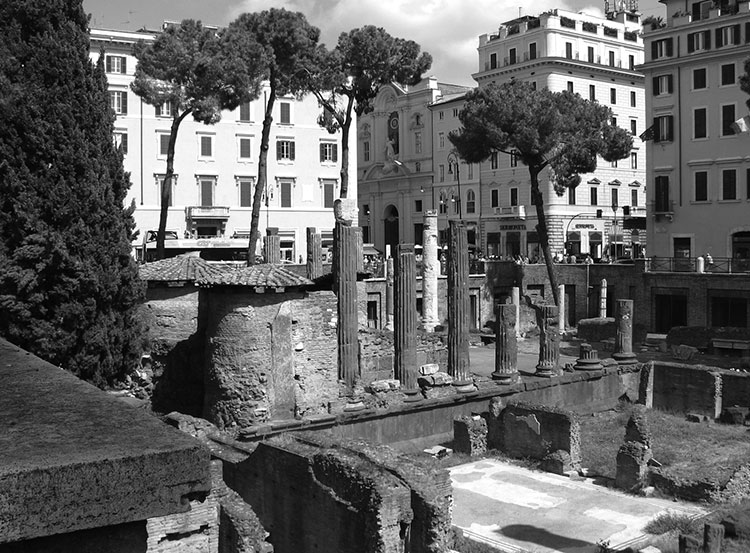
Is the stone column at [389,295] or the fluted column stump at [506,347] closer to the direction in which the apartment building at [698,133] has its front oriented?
the fluted column stump

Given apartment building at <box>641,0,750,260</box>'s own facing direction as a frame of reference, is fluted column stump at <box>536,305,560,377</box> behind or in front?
in front

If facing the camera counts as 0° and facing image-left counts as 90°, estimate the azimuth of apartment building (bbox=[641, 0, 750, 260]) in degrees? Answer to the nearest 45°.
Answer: approximately 0°

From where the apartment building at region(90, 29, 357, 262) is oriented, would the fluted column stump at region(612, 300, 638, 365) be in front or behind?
in front

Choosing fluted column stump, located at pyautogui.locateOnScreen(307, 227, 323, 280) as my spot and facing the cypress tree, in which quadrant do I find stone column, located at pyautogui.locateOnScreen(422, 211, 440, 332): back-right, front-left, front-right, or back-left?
back-left

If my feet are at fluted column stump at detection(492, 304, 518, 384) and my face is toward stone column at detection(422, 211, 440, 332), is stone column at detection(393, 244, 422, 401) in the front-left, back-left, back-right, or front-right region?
back-left

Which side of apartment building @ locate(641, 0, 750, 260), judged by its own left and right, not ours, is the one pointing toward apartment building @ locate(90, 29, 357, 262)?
right

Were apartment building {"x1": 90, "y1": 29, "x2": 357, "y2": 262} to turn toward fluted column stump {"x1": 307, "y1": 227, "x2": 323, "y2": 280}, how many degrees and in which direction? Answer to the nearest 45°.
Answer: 0° — it already faces it

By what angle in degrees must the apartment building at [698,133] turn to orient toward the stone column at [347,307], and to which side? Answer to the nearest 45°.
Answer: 0° — it already faces it

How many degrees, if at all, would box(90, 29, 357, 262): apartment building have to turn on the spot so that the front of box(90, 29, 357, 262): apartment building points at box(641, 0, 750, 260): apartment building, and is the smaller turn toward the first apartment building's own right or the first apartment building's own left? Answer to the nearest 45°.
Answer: approximately 45° to the first apartment building's own left

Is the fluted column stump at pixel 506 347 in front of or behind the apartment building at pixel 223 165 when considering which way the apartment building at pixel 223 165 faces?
in front

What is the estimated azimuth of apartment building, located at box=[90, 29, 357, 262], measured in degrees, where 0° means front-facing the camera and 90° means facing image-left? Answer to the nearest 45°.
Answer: approximately 0°

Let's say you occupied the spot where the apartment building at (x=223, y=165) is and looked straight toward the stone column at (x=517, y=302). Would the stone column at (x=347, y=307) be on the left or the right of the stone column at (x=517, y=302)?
right

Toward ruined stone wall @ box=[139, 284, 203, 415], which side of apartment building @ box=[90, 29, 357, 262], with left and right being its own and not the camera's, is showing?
front

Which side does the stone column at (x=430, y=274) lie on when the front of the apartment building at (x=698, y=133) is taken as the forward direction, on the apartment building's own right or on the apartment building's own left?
on the apartment building's own right
